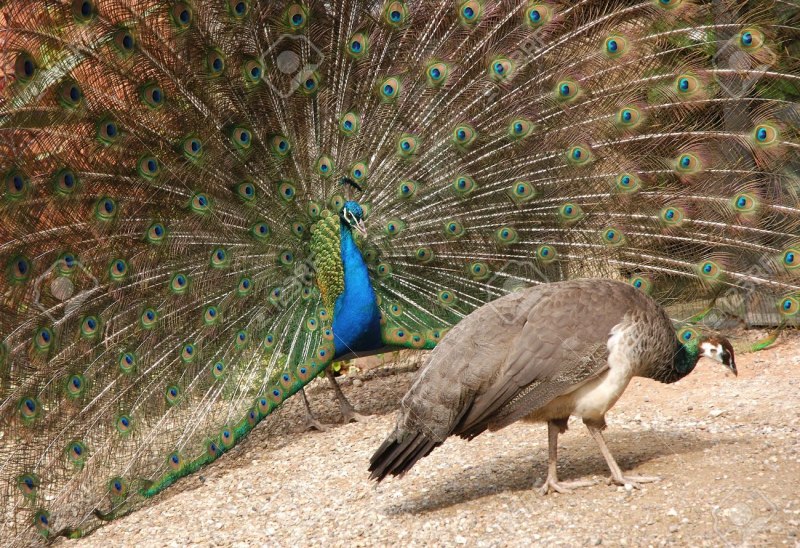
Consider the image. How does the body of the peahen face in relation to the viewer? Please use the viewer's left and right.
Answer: facing to the right of the viewer

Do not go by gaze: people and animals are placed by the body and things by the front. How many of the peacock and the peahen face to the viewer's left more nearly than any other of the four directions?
0

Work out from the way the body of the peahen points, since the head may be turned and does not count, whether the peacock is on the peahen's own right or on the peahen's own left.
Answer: on the peahen's own left

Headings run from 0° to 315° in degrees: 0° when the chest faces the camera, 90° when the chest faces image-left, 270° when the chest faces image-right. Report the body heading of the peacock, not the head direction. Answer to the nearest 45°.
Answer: approximately 315°
